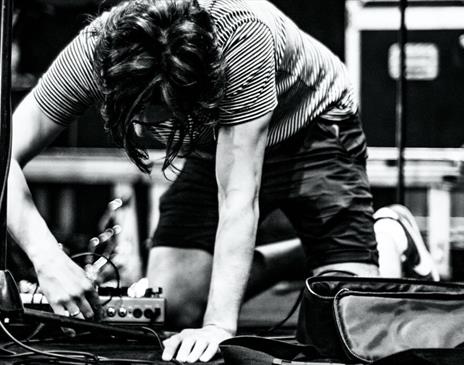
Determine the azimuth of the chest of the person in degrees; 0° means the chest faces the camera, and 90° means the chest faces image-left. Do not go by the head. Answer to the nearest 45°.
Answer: approximately 45°
